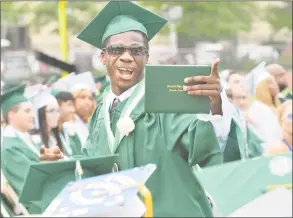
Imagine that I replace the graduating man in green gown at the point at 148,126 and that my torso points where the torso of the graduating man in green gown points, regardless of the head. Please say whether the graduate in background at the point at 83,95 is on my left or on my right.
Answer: on my right

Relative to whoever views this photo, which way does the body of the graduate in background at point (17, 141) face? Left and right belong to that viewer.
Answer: facing to the right of the viewer

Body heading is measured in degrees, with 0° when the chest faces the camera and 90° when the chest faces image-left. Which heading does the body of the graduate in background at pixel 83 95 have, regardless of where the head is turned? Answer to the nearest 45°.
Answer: approximately 315°

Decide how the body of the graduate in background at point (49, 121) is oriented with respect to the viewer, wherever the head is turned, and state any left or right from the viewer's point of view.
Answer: facing the viewer and to the right of the viewer

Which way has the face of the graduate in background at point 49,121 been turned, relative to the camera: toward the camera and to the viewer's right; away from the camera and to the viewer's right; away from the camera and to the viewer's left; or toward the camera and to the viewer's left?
toward the camera and to the viewer's right

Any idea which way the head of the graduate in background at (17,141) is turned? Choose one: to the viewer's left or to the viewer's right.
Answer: to the viewer's right
